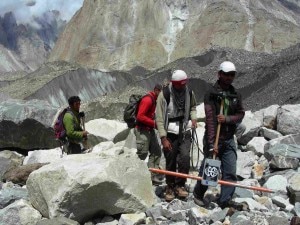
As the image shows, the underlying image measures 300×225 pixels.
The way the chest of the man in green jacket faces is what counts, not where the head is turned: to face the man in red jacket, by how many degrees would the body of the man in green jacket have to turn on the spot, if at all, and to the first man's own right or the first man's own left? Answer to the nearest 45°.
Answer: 0° — they already face them

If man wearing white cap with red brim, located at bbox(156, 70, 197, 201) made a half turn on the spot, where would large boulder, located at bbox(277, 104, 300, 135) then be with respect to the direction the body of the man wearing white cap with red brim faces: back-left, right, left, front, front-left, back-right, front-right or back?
front-right

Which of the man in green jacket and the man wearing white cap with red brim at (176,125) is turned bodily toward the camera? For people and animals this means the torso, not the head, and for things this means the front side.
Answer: the man wearing white cap with red brim

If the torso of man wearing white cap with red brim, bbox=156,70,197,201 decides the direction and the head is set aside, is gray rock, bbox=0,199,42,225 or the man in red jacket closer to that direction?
the gray rock

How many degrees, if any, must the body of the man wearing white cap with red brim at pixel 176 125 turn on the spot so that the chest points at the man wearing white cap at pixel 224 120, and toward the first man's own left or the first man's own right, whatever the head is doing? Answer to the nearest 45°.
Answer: approximately 45° to the first man's own left

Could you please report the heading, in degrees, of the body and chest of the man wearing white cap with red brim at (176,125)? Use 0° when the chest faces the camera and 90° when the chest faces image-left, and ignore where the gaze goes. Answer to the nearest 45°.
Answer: approximately 0°

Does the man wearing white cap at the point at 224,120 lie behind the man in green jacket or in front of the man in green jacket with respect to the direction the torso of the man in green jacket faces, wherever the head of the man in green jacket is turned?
in front

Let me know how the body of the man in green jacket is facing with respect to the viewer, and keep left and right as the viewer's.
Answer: facing to the right of the viewer

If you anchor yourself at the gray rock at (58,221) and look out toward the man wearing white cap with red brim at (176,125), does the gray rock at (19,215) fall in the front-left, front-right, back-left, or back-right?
back-left

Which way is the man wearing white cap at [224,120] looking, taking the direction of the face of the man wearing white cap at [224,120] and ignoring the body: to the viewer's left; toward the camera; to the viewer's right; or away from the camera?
toward the camera

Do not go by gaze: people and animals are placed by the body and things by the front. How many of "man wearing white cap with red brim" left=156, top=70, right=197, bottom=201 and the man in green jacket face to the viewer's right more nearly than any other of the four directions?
1

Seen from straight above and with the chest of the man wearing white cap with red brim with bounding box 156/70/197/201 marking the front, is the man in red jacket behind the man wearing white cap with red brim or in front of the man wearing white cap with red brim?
behind

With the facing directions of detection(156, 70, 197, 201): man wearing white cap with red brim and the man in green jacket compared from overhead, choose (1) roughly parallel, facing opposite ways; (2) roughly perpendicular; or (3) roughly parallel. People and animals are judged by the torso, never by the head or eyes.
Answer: roughly perpendicular
